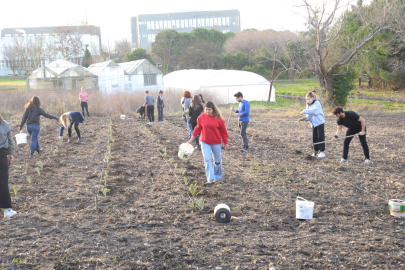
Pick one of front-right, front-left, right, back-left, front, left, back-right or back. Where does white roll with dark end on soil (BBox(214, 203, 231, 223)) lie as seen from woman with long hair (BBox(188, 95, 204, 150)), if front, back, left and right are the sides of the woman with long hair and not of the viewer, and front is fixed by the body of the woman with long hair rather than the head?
back

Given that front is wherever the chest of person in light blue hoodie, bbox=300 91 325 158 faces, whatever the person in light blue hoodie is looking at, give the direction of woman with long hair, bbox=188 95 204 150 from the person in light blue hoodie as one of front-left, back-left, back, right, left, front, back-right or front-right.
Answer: front-right

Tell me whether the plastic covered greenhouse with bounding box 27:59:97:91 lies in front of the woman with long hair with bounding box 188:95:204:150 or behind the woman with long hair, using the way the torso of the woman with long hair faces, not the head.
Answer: in front

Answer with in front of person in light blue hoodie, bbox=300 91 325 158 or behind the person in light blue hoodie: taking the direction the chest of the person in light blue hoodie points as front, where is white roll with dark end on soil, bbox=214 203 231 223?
in front

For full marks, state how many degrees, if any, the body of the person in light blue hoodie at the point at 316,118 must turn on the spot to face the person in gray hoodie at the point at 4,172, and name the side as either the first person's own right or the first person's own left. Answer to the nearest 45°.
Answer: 0° — they already face them

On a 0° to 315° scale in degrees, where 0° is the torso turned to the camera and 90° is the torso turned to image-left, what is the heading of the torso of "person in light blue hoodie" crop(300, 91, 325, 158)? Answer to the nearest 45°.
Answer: approximately 45°

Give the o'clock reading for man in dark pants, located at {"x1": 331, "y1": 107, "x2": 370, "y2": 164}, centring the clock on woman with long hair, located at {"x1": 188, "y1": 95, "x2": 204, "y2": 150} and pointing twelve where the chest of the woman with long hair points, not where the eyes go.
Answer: The man in dark pants is roughly at 4 o'clock from the woman with long hair.

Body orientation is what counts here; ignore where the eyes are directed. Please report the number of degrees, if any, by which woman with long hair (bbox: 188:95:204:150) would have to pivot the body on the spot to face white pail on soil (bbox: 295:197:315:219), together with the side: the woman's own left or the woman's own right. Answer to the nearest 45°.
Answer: approximately 180°

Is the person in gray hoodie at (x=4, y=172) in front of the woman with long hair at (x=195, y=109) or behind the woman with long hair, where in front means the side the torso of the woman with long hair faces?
behind

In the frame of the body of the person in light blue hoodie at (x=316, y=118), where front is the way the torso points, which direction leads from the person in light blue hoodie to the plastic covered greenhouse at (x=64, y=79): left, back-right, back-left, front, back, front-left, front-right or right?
right

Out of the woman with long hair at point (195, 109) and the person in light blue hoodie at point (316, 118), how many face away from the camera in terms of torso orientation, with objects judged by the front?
1

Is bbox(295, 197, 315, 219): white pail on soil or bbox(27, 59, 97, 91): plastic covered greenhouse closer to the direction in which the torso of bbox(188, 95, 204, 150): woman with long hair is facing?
the plastic covered greenhouse

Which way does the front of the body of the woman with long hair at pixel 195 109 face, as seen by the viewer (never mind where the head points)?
away from the camera
